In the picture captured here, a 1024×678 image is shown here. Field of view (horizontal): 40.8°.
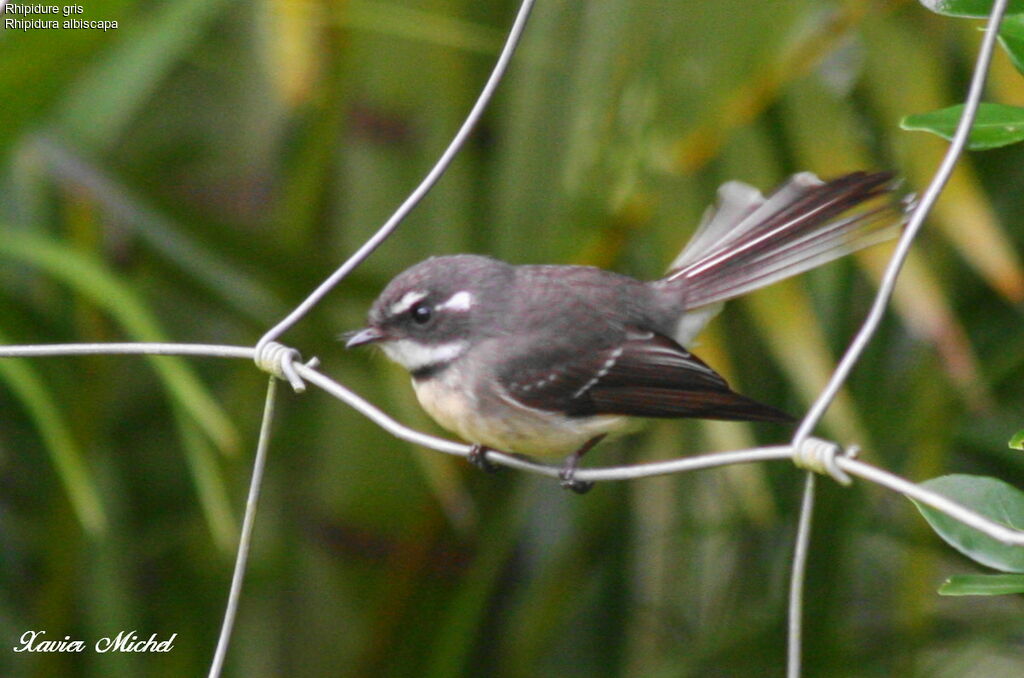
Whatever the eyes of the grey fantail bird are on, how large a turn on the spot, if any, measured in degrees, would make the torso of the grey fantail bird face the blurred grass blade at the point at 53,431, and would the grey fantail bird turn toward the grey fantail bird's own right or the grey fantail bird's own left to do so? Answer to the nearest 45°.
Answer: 0° — it already faces it

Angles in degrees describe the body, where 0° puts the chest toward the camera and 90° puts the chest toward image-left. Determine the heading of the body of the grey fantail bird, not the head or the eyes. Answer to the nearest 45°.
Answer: approximately 90°

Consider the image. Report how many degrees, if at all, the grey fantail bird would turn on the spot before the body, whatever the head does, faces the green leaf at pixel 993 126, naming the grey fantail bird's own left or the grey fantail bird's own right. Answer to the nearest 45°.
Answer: approximately 135° to the grey fantail bird's own left

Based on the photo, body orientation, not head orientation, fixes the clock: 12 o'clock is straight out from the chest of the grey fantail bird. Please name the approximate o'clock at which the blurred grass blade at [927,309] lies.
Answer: The blurred grass blade is roughly at 5 o'clock from the grey fantail bird.

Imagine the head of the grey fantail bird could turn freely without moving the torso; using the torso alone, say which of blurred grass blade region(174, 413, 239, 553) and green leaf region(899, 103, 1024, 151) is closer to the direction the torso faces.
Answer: the blurred grass blade

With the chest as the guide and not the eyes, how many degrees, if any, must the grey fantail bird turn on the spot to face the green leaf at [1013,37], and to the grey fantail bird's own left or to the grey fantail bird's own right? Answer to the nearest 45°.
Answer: approximately 135° to the grey fantail bird's own left
